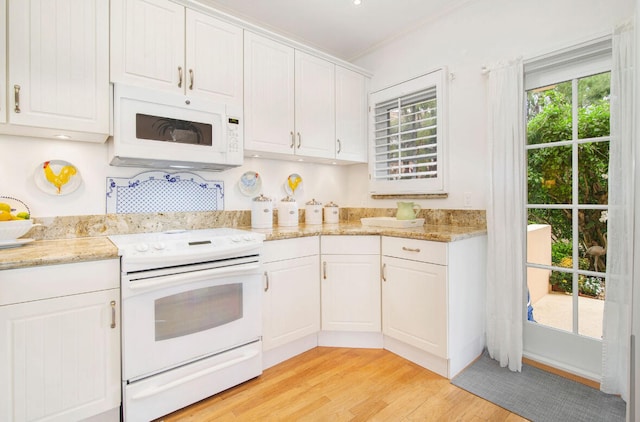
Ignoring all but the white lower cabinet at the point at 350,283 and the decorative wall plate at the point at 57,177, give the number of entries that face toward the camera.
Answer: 2

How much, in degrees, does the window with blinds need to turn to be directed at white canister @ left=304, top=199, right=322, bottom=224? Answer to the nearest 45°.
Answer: approximately 45° to its right

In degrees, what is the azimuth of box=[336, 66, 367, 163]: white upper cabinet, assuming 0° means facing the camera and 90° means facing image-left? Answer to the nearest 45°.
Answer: approximately 315°

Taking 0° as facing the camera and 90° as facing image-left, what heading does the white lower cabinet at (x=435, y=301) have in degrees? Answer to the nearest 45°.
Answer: approximately 45°
